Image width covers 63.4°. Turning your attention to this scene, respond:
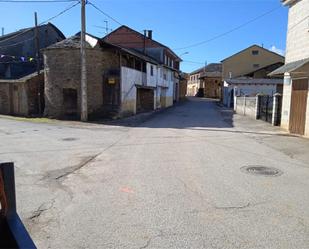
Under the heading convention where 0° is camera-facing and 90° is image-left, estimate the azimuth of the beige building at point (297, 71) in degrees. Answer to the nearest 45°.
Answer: approximately 45°

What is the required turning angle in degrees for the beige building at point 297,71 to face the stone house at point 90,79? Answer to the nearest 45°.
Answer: approximately 45° to its right

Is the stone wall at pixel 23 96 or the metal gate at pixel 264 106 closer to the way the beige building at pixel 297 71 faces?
the stone wall

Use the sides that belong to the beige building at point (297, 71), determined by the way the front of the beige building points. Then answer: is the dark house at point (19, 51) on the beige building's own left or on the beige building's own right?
on the beige building's own right
